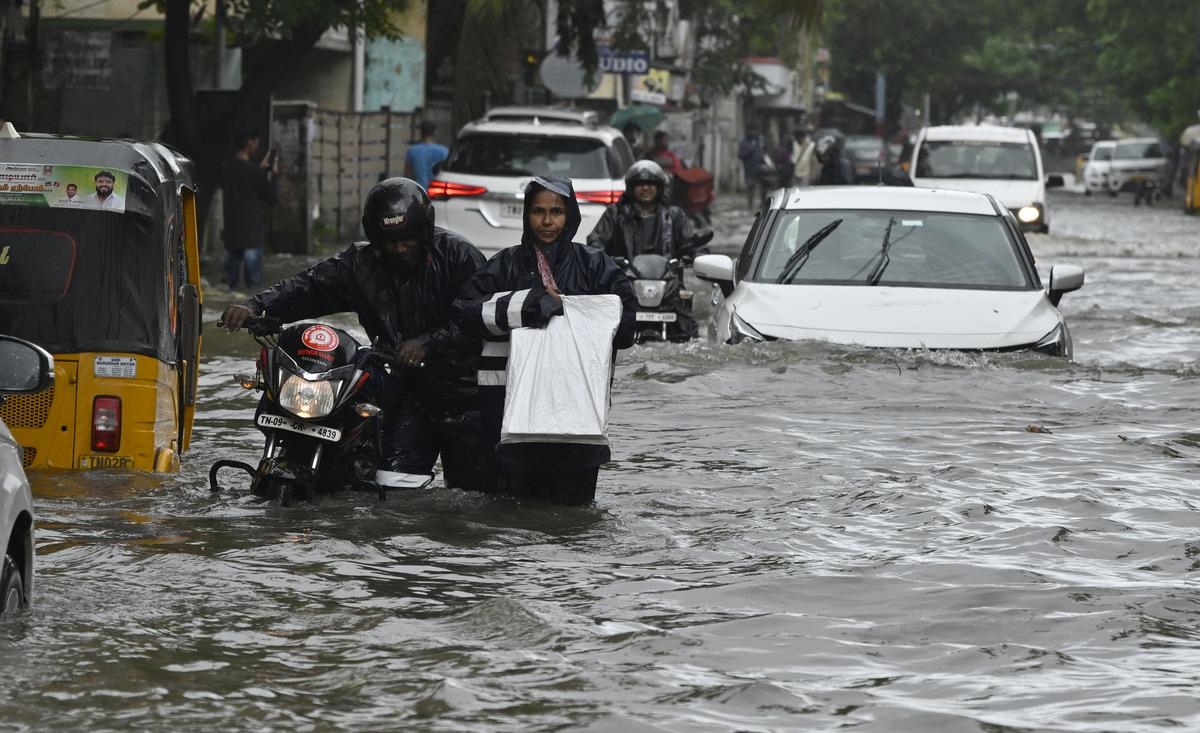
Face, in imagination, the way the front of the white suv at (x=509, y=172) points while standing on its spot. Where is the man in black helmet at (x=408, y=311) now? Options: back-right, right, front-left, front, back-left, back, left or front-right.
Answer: back

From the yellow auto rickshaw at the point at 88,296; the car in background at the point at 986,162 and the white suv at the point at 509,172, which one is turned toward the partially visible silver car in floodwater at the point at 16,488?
the car in background

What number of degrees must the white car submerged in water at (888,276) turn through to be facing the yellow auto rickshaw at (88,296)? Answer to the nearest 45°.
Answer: approximately 45° to its right

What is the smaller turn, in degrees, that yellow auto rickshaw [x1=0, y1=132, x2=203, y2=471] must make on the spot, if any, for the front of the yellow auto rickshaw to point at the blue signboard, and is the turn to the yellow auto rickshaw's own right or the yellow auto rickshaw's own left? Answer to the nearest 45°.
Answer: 0° — it already faces it

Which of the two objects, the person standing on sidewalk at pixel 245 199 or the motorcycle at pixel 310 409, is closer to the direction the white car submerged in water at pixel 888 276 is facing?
the motorcycle

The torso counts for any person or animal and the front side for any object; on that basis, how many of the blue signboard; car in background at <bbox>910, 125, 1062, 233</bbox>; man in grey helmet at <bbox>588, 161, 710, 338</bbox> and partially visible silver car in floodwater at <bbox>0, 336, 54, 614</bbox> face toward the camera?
3

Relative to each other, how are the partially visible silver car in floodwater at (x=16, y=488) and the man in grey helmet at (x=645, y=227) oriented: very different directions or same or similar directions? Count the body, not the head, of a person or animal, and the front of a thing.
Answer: very different directions

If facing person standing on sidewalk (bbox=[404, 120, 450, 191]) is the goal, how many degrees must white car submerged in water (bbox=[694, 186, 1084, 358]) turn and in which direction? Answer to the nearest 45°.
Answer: approximately 135° to its right

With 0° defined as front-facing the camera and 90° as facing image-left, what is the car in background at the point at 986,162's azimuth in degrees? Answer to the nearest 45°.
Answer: approximately 0°

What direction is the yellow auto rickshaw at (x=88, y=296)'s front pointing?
away from the camera

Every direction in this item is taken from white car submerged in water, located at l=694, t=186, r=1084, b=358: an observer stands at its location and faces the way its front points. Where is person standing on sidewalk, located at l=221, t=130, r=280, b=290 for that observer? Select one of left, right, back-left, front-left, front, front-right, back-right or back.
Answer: back-right

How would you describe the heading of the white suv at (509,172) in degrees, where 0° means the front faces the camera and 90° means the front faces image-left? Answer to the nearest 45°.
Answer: approximately 180°

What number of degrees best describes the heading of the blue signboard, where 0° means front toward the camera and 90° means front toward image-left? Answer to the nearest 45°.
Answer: approximately 0°

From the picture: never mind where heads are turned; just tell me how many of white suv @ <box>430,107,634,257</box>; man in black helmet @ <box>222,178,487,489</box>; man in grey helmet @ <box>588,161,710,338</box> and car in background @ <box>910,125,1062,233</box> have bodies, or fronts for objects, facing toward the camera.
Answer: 3
